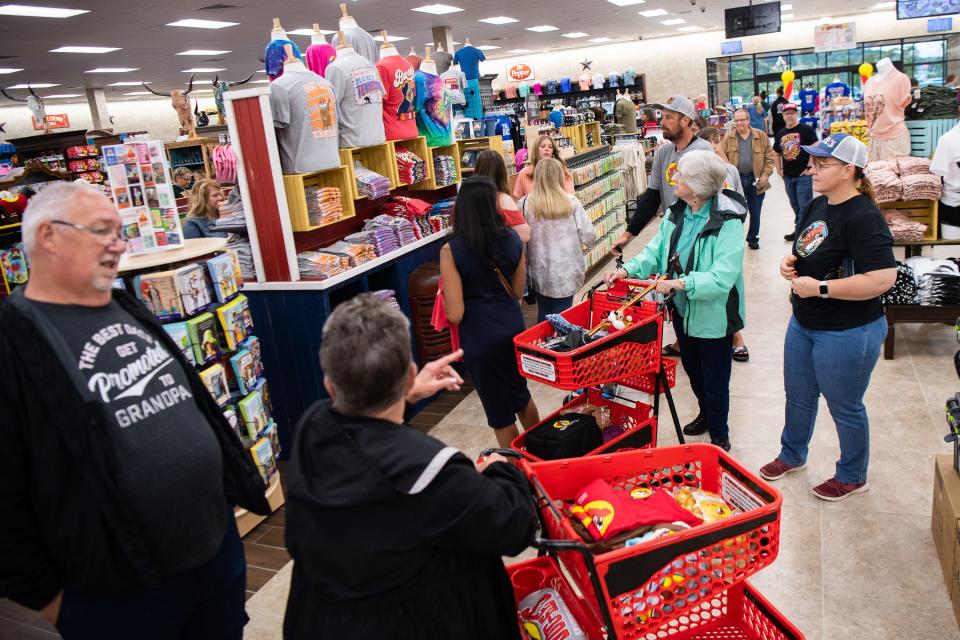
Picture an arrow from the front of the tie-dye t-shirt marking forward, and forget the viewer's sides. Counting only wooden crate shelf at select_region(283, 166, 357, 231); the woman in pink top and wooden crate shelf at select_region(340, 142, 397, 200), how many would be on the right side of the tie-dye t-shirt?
2

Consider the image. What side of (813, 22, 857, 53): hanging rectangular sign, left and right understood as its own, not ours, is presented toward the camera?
front

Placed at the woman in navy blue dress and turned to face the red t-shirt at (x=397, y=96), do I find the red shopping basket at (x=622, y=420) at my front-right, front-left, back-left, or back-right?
back-right

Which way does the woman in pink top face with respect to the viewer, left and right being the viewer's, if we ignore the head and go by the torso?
facing the viewer

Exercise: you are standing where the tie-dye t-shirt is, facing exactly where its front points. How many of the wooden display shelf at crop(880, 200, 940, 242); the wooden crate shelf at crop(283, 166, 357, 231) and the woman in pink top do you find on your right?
1

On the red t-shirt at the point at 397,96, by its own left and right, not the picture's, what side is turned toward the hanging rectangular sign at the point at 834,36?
left

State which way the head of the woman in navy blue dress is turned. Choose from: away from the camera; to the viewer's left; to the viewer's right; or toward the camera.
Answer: away from the camera

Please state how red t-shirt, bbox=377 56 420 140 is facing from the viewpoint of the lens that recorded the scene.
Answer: facing the viewer and to the right of the viewer

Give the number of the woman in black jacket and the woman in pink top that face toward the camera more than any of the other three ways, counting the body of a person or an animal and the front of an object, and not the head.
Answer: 1

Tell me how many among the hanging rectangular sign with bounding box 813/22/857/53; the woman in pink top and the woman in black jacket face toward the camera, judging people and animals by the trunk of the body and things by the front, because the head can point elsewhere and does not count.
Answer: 2

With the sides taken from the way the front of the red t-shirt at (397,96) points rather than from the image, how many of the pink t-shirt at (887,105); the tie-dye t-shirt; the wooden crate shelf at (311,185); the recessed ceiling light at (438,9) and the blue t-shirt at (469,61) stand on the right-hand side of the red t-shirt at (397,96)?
1

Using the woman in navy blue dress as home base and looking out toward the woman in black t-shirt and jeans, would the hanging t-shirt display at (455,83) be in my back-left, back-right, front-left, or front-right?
back-left

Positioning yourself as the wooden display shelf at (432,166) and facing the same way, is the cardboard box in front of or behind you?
in front

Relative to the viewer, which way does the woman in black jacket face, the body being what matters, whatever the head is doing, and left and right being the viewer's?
facing away from the viewer and to the right of the viewer
